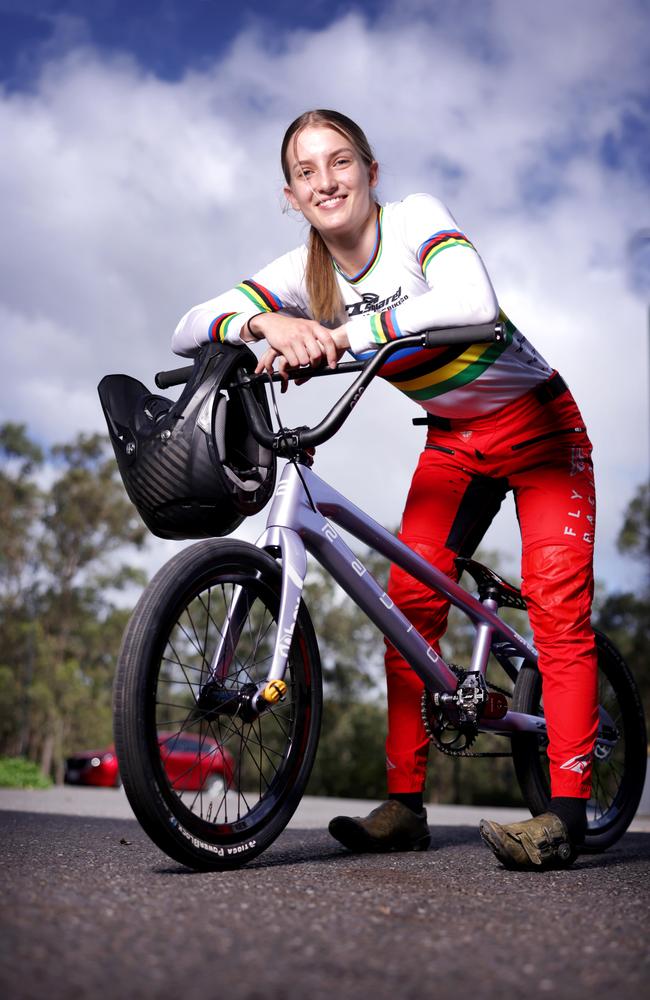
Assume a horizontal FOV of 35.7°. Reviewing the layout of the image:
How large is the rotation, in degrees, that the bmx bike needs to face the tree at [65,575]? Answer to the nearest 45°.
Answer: approximately 135° to its right

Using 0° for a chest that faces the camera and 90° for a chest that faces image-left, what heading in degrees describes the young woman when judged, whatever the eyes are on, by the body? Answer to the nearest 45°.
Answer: approximately 45°

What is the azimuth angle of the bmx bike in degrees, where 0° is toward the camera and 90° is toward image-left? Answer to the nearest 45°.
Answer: approximately 45°
